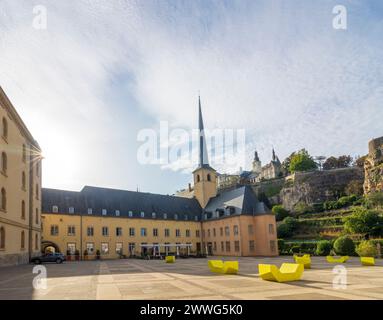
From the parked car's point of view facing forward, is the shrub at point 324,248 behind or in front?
behind

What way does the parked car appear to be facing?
to the viewer's left

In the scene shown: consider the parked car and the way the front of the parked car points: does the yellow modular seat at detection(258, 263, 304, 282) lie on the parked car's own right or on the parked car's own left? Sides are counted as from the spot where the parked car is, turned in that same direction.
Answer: on the parked car's own left

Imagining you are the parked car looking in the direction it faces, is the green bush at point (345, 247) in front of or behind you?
behind

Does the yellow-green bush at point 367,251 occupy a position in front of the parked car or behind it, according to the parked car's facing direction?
behind
